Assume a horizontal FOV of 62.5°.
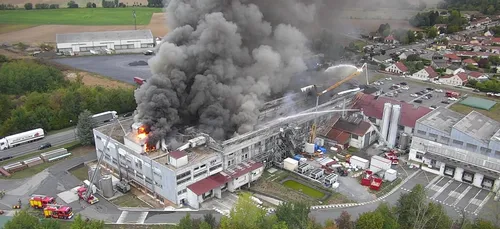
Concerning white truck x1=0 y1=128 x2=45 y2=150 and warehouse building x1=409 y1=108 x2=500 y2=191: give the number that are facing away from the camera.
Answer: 0

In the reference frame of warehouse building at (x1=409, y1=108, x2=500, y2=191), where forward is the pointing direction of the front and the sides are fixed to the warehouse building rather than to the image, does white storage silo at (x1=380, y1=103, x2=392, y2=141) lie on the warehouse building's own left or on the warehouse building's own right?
on the warehouse building's own right

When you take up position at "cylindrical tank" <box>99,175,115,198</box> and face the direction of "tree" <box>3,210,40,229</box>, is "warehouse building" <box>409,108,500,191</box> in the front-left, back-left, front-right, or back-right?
back-left

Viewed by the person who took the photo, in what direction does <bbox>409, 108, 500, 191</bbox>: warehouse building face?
facing the viewer and to the left of the viewer

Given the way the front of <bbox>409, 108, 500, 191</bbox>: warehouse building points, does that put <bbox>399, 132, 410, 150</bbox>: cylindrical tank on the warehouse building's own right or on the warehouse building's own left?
on the warehouse building's own right

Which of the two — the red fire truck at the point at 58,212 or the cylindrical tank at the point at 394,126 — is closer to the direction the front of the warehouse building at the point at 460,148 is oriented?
the red fire truck
